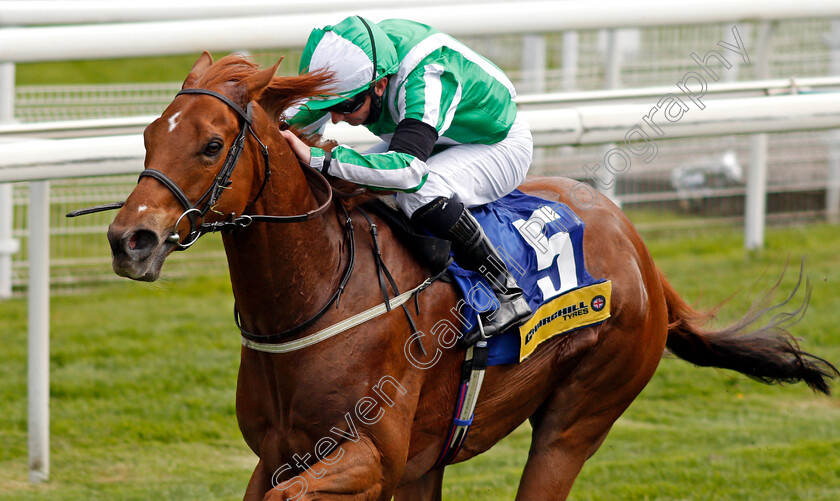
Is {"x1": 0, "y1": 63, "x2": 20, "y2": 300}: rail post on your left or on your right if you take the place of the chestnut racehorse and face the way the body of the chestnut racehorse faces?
on your right

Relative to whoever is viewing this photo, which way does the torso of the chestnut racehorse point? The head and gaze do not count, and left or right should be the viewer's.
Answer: facing the viewer and to the left of the viewer

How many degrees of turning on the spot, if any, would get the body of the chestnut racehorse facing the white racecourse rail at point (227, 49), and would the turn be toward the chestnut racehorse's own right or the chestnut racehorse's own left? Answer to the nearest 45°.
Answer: approximately 135° to the chestnut racehorse's own right

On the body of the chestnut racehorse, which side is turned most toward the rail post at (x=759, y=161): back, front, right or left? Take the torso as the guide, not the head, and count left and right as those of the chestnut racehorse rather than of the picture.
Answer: back
